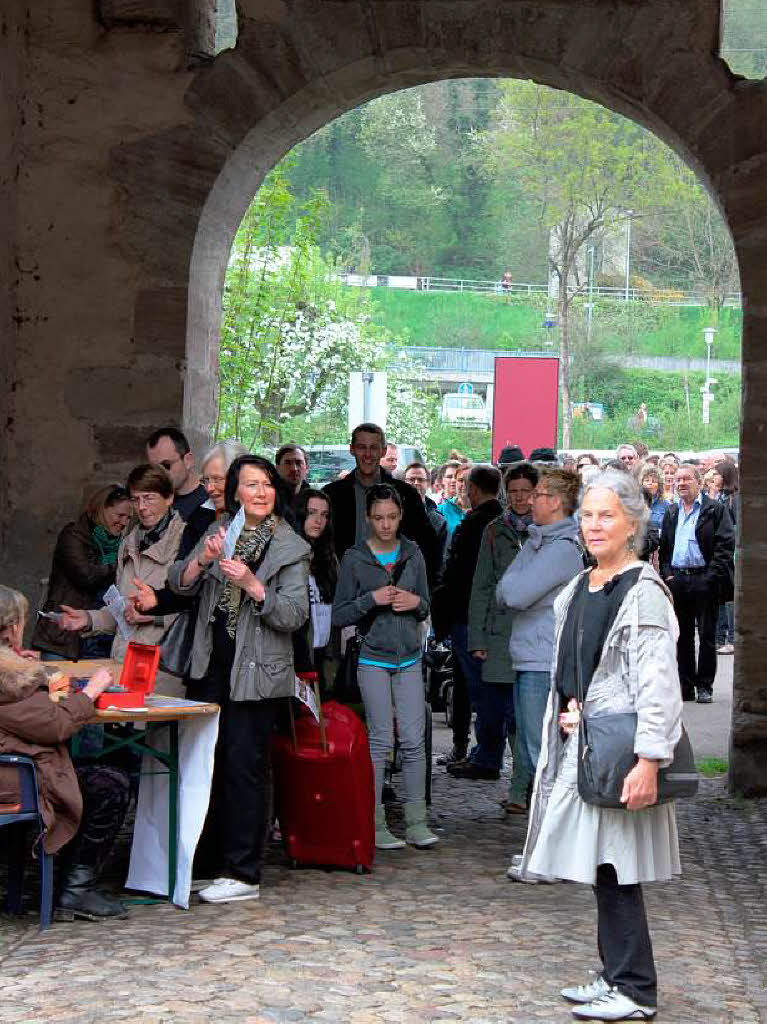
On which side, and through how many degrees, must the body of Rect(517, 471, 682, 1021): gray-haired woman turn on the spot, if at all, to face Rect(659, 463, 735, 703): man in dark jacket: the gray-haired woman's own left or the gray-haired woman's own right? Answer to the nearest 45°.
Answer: approximately 135° to the gray-haired woman's own right

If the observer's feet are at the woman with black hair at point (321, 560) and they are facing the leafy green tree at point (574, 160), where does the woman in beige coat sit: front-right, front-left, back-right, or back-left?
back-left

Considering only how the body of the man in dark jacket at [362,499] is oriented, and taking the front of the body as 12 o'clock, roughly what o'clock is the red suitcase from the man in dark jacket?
The red suitcase is roughly at 12 o'clock from the man in dark jacket.

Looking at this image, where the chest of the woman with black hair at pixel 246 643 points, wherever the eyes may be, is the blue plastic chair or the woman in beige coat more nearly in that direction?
the blue plastic chair

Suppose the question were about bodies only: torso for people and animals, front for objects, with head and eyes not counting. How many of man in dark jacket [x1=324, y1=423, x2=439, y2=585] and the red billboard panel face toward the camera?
2

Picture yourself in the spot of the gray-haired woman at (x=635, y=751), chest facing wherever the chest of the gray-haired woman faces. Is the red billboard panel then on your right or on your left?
on your right

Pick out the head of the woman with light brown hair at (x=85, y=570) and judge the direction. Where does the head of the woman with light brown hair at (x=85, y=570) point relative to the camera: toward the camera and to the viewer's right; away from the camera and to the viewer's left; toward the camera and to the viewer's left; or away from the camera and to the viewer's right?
toward the camera and to the viewer's right

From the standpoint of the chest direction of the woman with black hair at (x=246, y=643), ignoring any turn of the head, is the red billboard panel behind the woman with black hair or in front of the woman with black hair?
behind
